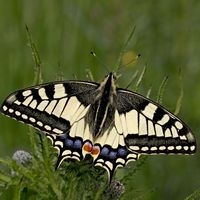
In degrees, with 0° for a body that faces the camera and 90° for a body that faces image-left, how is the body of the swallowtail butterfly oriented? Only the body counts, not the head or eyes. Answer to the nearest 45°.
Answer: approximately 180°
